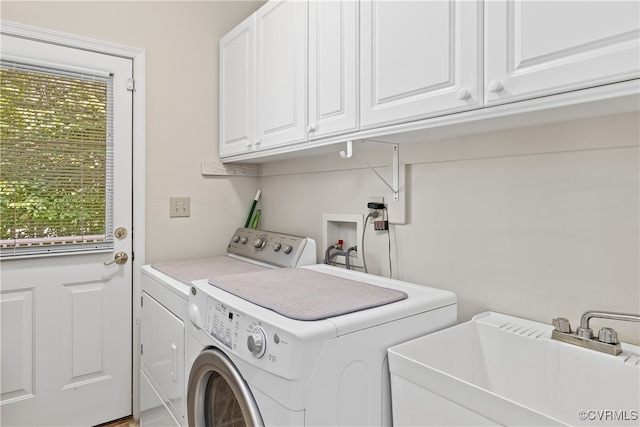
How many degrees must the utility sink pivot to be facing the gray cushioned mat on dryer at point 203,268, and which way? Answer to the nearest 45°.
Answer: approximately 45° to its right

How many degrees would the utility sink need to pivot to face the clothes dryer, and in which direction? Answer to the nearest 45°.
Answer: approximately 45° to its right

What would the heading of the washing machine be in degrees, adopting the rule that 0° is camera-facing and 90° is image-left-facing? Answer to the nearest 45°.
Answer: approximately 45°

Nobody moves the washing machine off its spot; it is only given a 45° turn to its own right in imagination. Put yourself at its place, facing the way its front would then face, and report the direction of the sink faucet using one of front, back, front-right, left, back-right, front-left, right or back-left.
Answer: back

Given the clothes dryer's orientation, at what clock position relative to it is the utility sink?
The utility sink is roughly at 9 o'clock from the clothes dryer.

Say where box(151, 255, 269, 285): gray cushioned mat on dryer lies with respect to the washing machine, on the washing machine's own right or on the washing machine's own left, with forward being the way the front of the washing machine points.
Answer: on the washing machine's own right

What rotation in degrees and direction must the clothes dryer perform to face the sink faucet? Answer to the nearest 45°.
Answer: approximately 90° to its left

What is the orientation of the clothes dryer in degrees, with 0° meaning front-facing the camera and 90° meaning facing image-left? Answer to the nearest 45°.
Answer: approximately 45°
